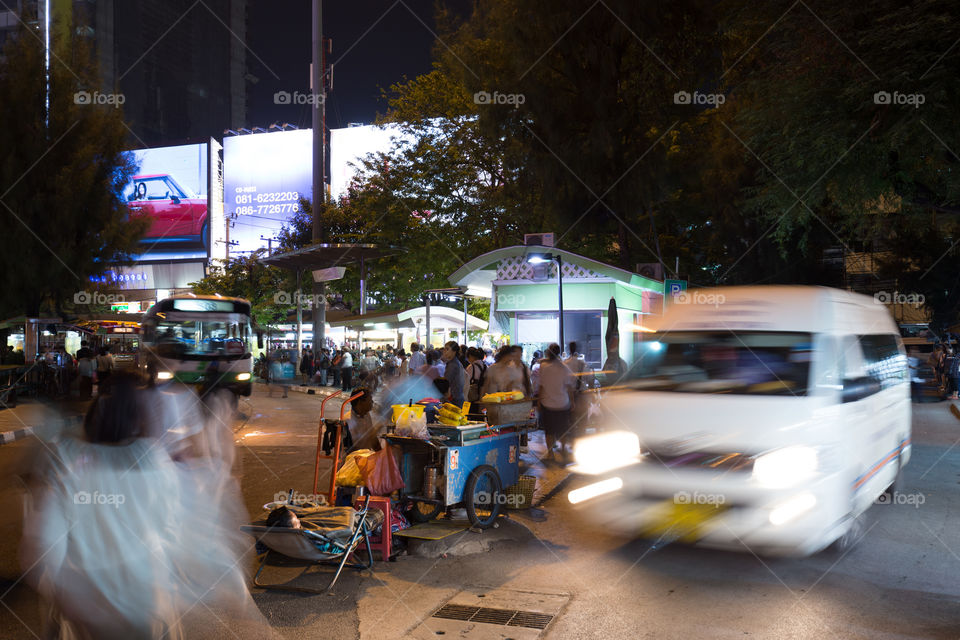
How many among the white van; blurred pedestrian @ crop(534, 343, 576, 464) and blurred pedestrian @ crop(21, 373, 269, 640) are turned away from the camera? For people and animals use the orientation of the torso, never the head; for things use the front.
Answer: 2

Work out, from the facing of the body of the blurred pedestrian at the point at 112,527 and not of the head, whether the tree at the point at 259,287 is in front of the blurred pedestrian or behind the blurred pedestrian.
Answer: in front

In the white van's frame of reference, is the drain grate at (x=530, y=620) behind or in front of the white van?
in front

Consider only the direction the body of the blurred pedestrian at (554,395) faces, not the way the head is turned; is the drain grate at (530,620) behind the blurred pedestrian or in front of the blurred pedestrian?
behind

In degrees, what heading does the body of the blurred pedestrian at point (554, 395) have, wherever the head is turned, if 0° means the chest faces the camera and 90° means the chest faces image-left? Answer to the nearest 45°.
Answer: approximately 180°

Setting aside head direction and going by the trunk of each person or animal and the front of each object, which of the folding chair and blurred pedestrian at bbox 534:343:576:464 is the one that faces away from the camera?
the blurred pedestrian

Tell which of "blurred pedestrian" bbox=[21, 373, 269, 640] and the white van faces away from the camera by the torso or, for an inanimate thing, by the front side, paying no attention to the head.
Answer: the blurred pedestrian

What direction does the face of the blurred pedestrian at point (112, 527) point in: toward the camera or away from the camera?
away from the camera

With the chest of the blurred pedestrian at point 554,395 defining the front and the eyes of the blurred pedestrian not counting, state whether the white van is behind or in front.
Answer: behind

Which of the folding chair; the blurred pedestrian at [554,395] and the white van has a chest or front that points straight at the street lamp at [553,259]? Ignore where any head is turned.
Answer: the blurred pedestrian

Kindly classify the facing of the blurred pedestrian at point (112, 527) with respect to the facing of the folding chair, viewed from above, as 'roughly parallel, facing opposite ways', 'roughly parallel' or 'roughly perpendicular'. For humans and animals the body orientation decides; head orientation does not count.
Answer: roughly perpendicular

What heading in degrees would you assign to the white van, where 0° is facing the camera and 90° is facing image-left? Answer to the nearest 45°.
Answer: approximately 45°

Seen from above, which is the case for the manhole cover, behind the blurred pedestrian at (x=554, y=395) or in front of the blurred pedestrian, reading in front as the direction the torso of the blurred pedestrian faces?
behind

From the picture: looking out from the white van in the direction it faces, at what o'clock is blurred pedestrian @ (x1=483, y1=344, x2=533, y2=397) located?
The blurred pedestrian is roughly at 3 o'clock from the white van.

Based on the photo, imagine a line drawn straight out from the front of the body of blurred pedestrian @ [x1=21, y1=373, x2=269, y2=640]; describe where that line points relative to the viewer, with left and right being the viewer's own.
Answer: facing away from the viewer

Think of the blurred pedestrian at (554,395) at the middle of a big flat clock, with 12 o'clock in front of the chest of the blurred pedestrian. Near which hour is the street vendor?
The street vendor is roughly at 7 o'clock from the blurred pedestrian.
